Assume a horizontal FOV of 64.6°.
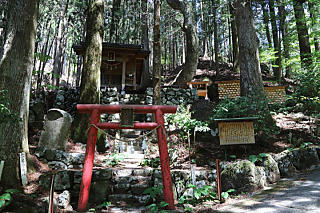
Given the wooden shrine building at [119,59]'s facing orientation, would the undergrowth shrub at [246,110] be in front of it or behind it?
in front

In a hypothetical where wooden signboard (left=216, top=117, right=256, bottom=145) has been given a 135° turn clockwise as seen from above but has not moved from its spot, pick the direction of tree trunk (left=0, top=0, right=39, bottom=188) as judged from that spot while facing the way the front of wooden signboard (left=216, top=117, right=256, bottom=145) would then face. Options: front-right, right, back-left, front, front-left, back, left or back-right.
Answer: left

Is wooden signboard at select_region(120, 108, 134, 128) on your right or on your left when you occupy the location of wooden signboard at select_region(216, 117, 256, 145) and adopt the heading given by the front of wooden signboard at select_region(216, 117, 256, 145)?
on your right

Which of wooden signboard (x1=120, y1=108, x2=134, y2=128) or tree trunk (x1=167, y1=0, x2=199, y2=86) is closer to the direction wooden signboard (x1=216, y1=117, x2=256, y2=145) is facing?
the wooden signboard

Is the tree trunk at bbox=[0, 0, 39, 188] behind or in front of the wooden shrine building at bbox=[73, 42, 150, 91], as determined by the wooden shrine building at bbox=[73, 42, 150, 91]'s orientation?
in front

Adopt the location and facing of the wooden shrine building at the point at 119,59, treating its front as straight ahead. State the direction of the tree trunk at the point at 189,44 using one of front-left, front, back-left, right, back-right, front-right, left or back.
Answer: left

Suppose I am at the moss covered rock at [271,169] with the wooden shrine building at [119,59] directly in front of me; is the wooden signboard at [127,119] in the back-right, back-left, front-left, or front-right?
front-left

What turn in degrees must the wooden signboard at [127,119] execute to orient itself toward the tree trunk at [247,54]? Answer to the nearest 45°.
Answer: approximately 135° to its left

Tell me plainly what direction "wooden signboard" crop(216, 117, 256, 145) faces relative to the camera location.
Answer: facing the viewer

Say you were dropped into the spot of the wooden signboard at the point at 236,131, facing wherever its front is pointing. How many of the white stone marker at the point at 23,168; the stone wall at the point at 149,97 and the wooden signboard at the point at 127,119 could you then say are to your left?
0

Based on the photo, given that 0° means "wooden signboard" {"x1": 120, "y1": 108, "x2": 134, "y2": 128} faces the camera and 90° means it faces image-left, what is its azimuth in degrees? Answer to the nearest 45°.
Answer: approximately 0°

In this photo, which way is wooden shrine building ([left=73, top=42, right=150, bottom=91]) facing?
toward the camera

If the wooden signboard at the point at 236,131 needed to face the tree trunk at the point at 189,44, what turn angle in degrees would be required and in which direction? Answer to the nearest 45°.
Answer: approximately 180°

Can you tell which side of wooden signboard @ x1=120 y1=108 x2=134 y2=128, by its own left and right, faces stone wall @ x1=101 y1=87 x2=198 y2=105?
back

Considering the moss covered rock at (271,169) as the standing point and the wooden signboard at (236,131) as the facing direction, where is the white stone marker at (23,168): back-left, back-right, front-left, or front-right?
front-left

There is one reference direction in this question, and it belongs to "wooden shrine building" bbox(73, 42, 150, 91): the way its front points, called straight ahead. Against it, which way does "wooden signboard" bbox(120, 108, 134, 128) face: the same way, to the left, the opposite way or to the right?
the same way

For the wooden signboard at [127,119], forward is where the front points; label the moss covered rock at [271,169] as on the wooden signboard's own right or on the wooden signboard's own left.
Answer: on the wooden signboard's own left
